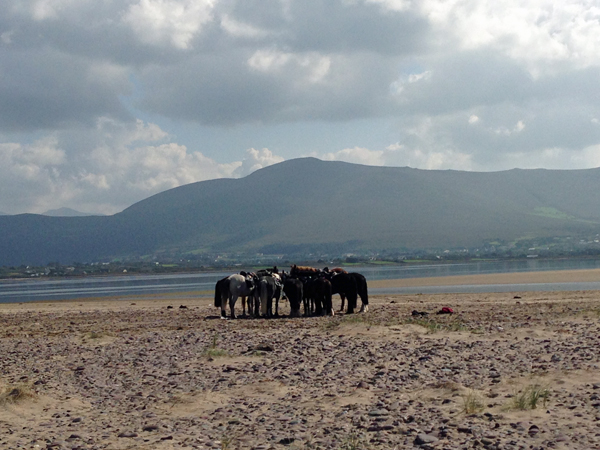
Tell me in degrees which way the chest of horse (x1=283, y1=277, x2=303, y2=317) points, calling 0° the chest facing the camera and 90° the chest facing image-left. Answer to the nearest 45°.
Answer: approximately 180°

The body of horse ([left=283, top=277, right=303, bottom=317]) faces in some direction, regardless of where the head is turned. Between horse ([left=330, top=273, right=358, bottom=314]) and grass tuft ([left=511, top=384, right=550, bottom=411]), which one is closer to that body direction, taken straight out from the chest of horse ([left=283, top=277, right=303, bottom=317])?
the horse

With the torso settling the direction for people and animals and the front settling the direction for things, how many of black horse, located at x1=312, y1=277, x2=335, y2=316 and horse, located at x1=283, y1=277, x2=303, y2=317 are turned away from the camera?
2

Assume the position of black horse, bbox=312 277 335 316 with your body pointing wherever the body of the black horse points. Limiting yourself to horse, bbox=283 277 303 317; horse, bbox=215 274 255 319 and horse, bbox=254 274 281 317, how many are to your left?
3

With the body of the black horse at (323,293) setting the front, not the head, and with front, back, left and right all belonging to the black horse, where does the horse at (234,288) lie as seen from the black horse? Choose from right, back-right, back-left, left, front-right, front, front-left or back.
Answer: left

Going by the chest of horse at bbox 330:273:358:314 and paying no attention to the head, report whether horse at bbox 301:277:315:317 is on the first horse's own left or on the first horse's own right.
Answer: on the first horse's own left

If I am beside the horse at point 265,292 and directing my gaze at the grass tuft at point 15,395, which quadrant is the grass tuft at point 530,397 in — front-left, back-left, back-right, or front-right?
front-left

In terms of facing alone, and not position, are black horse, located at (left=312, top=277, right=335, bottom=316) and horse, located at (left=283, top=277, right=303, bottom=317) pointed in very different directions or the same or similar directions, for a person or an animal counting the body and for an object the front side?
same or similar directions

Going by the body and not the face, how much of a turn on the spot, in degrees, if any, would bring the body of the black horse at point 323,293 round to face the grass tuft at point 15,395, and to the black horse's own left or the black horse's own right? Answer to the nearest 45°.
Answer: approximately 180°

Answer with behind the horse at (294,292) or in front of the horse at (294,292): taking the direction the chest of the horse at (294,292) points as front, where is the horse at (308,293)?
in front

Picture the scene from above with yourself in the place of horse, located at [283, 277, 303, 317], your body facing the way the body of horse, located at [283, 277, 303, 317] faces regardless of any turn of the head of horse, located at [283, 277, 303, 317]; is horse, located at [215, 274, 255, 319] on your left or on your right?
on your left

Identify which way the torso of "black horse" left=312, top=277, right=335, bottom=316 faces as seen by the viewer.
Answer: away from the camera

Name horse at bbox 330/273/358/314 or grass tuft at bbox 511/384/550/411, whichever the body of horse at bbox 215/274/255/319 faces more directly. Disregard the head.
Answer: the horse

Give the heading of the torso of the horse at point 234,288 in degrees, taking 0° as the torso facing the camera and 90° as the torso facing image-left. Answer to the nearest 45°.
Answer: approximately 225°

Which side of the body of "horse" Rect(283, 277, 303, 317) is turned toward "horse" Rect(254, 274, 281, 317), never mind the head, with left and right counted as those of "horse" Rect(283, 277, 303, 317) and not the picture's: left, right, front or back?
left
